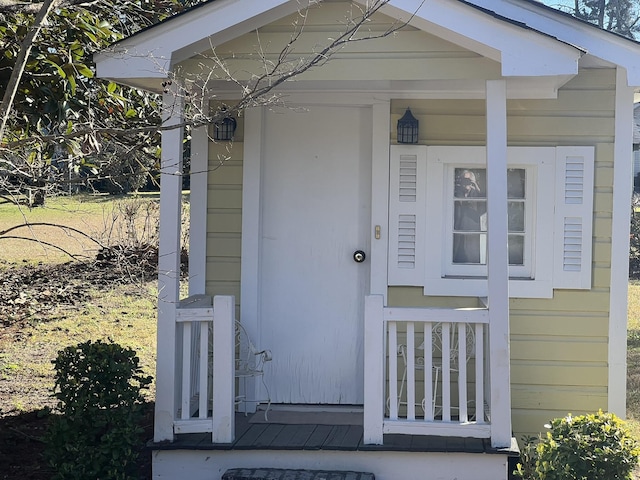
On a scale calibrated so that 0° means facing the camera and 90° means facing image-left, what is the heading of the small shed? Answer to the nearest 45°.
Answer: approximately 0°

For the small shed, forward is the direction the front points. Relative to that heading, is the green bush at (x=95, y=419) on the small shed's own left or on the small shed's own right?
on the small shed's own right

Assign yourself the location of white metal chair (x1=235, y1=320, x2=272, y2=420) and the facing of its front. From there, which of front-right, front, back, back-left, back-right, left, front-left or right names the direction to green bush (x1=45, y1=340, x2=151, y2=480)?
right

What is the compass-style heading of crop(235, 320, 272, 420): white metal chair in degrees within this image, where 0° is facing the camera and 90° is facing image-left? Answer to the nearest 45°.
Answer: approximately 315°

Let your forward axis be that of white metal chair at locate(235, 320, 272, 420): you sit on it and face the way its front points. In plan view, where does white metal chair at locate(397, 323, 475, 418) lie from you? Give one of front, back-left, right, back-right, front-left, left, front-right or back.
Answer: front-left

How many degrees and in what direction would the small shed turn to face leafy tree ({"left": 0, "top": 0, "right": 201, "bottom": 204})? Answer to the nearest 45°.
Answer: approximately 90° to its right
